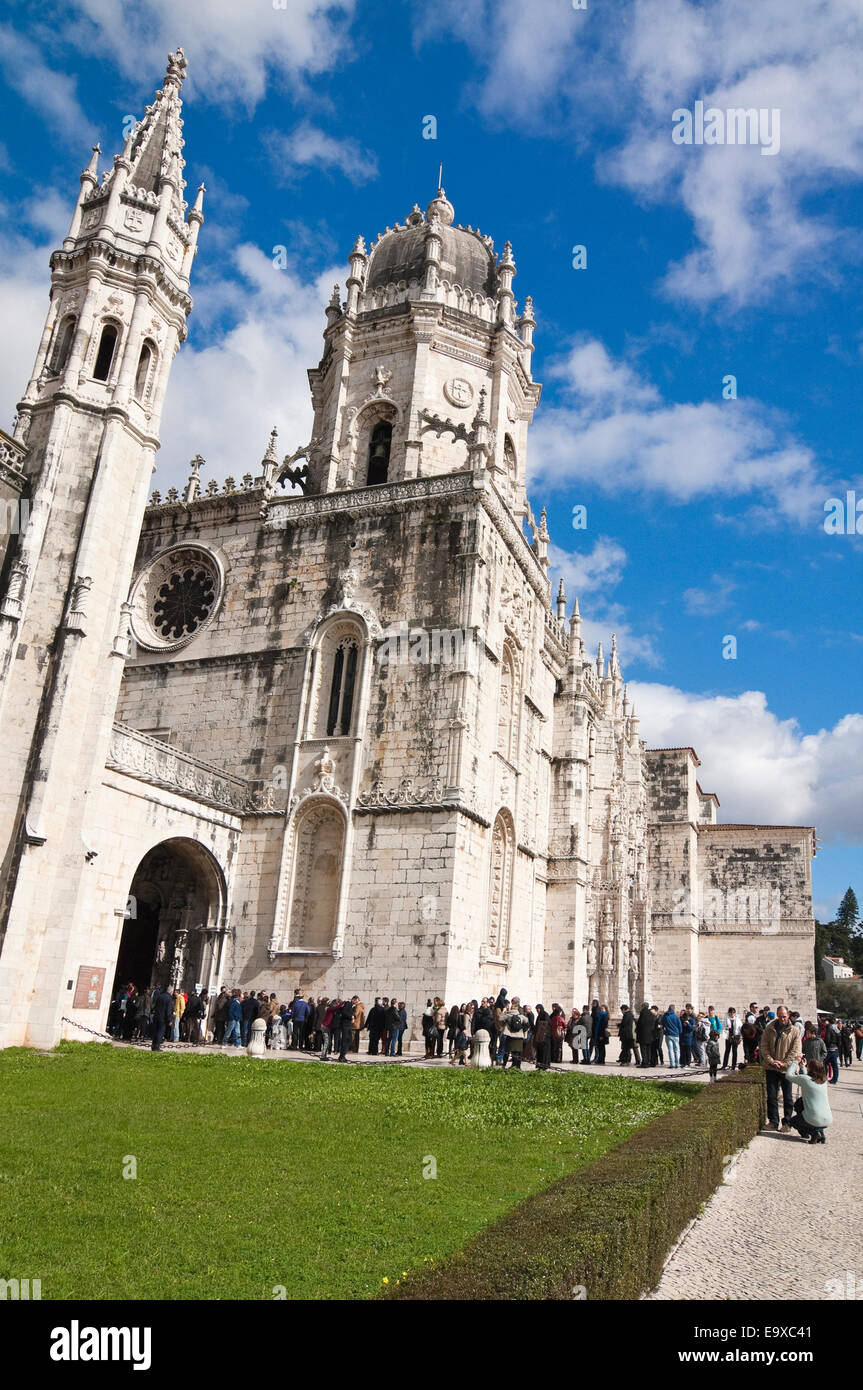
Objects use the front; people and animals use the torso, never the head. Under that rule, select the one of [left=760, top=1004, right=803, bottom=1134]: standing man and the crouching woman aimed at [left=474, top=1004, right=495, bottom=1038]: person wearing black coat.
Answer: the crouching woman

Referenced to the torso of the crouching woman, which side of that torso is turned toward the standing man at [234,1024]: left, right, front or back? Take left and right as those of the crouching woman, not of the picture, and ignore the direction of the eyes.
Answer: front

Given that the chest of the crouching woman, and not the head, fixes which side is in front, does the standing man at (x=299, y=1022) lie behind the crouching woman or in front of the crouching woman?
in front

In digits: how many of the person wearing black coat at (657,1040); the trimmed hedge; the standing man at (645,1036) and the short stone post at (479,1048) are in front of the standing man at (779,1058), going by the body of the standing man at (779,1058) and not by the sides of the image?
1

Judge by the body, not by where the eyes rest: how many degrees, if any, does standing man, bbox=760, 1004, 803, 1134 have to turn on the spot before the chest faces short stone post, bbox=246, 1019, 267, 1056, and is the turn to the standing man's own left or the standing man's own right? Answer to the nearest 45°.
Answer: approximately 90° to the standing man's own right

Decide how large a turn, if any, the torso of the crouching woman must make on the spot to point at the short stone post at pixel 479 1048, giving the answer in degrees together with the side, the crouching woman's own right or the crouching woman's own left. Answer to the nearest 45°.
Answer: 0° — they already face it

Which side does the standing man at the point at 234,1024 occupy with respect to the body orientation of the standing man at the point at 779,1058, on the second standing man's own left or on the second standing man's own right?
on the second standing man's own right

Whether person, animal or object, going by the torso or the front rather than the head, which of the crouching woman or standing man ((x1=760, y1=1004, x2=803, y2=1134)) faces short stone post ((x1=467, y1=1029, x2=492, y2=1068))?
the crouching woman

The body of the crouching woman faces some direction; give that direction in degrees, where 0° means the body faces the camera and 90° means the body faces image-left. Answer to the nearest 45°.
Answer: approximately 135°

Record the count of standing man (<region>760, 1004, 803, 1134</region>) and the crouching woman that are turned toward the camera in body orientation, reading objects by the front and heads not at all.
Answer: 1

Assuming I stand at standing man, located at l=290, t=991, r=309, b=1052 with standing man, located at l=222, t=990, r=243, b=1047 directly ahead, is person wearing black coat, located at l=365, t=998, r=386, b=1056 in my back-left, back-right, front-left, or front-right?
back-left
